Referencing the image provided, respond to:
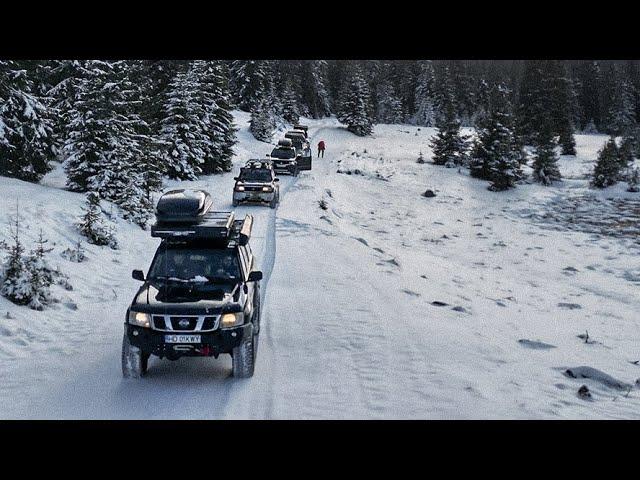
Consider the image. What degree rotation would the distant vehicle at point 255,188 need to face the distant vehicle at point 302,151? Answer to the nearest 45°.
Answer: approximately 180°

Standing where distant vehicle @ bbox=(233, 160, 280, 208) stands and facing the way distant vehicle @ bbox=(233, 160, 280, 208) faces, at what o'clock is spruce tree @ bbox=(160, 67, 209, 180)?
The spruce tree is roughly at 5 o'clock from the distant vehicle.

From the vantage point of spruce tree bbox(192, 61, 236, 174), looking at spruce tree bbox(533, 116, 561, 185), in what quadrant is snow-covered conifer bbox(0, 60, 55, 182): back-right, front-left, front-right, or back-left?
back-right

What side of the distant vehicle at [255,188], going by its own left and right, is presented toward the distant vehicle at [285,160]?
back

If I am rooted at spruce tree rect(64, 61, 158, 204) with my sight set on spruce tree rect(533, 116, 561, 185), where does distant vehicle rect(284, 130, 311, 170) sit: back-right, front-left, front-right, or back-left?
front-left

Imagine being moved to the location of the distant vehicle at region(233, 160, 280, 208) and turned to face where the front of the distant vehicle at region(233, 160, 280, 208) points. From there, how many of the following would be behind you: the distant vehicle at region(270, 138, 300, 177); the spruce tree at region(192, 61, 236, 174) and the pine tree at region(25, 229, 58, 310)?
2

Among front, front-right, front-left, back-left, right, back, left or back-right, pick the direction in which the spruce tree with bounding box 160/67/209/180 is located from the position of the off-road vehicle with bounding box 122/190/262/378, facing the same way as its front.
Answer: back

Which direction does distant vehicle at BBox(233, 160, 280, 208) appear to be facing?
toward the camera

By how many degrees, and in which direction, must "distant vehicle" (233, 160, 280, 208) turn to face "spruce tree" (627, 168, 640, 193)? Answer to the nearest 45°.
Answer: approximately 135° to its left

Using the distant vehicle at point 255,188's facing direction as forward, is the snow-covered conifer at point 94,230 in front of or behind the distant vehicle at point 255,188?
in front

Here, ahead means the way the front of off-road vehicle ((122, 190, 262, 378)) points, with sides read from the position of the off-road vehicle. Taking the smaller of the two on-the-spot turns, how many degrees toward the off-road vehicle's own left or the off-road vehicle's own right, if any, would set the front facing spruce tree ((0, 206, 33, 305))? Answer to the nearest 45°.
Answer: approximately 135° to the off-road vehicle's own right

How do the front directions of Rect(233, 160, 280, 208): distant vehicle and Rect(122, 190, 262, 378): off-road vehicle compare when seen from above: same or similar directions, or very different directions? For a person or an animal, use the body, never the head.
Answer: same or similar directions

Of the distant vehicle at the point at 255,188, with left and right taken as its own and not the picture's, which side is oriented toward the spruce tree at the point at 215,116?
back

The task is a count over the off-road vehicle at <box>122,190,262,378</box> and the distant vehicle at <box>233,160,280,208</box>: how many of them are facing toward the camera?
2
